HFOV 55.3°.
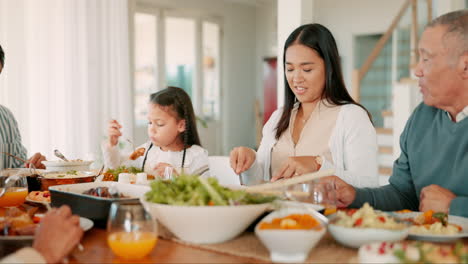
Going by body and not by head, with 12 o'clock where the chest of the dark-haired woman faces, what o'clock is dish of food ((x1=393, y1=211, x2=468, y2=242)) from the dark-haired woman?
The dish of food is roughly at 10 o'clock from the dark-haired woman.

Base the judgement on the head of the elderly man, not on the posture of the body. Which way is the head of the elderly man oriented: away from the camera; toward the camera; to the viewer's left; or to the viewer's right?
to the viewer's left

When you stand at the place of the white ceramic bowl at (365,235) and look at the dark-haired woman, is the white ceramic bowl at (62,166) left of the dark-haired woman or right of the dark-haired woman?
left

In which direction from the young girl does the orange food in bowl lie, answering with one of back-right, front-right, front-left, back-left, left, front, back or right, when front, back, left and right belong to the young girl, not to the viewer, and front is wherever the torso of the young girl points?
front-left

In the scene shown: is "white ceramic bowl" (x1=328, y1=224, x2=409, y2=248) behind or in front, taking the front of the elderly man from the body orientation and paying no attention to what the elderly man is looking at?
in front

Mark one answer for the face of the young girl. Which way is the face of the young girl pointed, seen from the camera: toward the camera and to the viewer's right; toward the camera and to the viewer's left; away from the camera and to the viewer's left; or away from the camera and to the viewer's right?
toward the camera and to the viewer's left

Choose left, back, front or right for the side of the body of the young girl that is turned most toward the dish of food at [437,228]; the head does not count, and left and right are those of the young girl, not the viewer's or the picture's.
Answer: left

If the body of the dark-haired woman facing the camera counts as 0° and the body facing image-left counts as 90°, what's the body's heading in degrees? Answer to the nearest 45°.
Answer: approximately 45°

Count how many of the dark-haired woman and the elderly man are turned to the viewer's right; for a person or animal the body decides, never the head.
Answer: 0

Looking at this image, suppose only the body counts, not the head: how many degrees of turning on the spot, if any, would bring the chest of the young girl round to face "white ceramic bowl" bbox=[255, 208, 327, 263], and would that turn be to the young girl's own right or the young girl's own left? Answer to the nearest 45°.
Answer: approximately 45° to the young girl's own left

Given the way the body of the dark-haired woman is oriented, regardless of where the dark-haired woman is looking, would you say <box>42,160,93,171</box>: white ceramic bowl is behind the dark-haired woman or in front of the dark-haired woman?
in front
